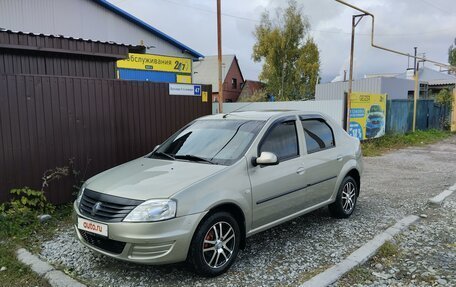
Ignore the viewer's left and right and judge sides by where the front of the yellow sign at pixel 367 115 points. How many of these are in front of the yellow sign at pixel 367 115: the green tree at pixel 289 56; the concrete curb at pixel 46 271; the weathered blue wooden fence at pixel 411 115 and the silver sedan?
2

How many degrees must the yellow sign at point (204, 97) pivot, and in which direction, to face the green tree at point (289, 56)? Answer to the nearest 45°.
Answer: approximately 135° to its left

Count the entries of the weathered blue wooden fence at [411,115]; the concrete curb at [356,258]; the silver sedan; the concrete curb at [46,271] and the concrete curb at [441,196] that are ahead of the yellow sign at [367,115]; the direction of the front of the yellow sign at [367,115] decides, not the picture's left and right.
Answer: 4

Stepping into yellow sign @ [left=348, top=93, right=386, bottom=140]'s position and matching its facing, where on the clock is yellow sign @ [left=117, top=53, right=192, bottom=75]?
yellow sign @ [left=117, top=53, right=192, bottom=75] is roughly at 3 o'clock from yellow sign @ [left=348, top=93, right=386, bottom=140].

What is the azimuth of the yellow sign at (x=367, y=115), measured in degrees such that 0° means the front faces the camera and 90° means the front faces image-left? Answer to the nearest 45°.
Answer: approximately 0°

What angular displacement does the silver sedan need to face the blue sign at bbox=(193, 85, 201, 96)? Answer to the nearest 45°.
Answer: approximately 135° to its right

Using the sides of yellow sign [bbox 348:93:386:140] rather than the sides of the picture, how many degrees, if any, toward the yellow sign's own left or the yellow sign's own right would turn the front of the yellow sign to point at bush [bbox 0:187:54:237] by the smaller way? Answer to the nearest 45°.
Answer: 0° — it already faces it

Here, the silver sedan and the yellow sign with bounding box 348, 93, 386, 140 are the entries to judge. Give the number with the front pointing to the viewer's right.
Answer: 0

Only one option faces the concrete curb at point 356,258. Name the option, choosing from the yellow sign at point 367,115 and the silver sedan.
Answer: the yellow sign

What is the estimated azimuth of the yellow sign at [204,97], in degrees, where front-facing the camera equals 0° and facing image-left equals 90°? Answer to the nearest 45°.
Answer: approximately 315°

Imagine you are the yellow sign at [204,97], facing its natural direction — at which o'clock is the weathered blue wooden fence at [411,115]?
The weathered blue wooden fence is roughly at 9 o'clock from the yellow sign.

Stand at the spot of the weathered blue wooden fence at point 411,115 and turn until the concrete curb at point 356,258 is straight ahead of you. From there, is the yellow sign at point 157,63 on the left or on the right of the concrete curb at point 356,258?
right
